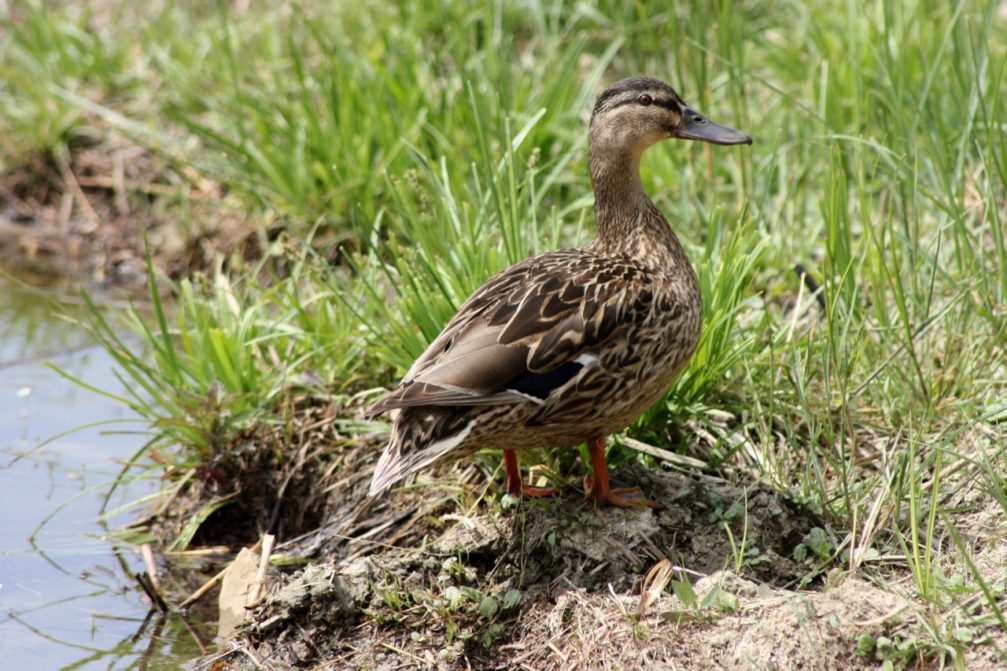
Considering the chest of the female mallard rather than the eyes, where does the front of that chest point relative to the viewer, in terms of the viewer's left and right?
facing to the right of the viewer
